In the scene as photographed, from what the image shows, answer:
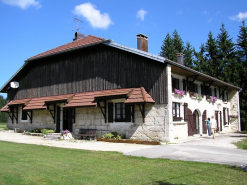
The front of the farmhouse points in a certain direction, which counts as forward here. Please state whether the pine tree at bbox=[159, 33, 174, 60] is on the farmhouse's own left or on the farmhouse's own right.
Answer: on the farmhouse's own left

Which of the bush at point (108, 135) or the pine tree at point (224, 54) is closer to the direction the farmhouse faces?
the bush

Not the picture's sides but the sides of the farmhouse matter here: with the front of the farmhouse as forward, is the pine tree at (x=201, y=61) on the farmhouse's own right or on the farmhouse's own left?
on the farmhouse's own left

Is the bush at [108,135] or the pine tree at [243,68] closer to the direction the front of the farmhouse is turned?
the bush

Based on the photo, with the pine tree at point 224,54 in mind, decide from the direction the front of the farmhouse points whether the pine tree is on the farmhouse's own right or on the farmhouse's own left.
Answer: on the farmhouse's own left

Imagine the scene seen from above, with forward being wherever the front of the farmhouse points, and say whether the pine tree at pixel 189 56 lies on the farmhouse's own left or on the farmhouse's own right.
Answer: on the farmhouse's own left
